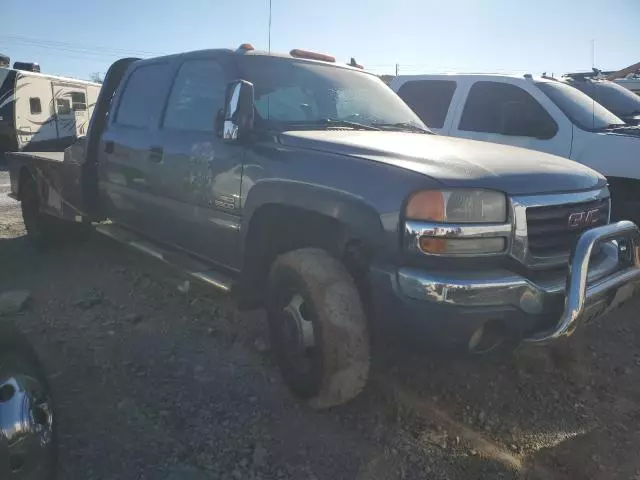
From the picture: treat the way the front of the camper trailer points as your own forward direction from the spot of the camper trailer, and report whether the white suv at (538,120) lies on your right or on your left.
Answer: on your left

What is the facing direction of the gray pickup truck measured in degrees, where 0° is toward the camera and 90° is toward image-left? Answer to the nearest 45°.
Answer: approximately 315°

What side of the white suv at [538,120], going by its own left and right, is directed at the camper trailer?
back

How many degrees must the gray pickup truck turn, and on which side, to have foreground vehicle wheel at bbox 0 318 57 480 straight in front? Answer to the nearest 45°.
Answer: approximately 90° to its right

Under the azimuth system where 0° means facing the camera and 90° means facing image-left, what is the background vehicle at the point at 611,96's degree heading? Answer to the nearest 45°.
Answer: approximately 315°

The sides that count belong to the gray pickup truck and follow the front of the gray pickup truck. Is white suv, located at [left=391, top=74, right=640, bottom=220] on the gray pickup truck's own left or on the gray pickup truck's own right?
on the gray pickup truck's own left

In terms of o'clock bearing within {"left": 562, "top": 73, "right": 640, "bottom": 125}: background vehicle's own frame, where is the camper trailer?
The camper trailer is roughly at 5 o'clock from the background vehicle.
